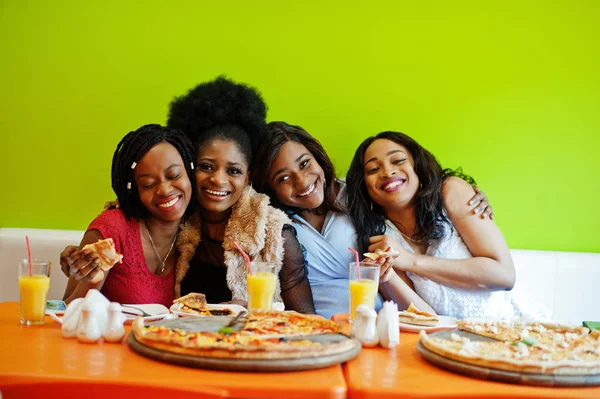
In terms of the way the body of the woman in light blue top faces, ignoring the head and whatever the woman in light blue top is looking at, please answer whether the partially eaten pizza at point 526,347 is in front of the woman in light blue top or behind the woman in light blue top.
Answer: in front

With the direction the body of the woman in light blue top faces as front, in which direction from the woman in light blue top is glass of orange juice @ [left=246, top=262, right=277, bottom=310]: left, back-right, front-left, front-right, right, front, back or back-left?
front

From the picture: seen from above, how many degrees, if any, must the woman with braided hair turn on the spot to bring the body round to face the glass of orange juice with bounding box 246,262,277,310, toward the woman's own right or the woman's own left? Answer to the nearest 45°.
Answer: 0° — they already face it

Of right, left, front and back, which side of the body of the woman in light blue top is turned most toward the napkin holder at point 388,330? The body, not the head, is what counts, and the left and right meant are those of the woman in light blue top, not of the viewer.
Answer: front

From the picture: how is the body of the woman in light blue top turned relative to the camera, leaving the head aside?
toward the camera

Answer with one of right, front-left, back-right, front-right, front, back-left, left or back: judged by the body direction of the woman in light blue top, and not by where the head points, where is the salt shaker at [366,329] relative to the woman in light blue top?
front

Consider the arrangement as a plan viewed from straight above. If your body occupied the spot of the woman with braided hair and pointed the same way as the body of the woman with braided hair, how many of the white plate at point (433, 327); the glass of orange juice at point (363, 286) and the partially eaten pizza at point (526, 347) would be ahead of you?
3

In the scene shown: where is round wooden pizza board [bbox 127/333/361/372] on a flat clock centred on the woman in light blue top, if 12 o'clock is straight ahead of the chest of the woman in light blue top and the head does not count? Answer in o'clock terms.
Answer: The round wooden pizza board is roughly at 12 o'clock from the woman in light blue top.

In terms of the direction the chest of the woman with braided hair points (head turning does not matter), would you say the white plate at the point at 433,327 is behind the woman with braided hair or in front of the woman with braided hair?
in front

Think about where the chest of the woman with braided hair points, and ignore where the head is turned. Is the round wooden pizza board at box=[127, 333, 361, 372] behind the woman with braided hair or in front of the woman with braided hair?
in front

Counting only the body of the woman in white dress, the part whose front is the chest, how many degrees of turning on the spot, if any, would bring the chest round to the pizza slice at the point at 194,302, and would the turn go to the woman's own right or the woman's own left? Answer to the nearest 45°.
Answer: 0° — they already face it

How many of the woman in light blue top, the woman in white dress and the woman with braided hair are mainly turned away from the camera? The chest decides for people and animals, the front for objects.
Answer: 0
